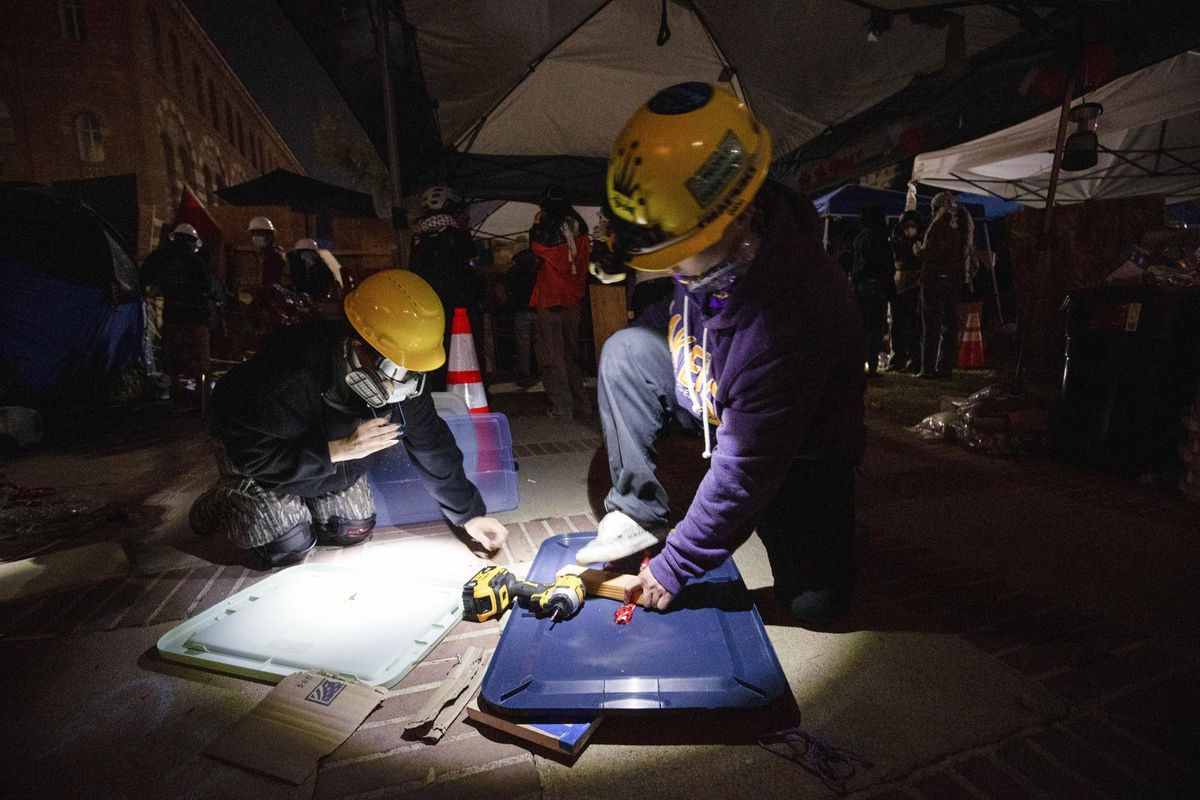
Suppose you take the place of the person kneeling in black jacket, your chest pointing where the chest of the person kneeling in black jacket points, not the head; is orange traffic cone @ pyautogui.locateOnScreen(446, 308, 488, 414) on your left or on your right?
on your left

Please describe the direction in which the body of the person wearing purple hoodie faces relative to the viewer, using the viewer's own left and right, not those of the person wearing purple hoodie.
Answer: facing the viewer and to the left of the viewer

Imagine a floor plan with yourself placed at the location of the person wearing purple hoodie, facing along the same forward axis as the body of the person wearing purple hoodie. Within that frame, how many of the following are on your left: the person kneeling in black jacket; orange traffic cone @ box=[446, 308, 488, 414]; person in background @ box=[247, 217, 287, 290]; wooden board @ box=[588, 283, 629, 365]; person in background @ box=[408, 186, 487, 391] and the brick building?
0

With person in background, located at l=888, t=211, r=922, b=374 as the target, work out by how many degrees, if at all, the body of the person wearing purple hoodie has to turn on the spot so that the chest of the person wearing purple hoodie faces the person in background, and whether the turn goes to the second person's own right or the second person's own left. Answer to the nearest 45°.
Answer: approximately 135° to the second person's own right

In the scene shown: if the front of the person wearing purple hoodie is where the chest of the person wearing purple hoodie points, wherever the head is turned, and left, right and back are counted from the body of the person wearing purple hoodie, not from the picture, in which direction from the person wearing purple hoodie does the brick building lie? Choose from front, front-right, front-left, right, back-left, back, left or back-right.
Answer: right

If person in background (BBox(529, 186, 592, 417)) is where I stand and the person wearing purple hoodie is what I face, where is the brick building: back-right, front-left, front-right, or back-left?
back-right

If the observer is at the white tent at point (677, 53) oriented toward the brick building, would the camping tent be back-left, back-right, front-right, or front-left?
front-left

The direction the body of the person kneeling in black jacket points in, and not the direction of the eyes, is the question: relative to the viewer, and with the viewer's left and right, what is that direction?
facing the viewer and to the right of the viewer

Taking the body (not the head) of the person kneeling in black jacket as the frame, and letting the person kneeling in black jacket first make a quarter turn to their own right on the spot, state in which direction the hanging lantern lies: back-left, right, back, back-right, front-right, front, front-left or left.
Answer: back-left

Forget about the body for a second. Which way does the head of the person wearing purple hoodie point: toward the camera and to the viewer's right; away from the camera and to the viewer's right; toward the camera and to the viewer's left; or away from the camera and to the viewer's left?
toward the camera and to the viewer's left

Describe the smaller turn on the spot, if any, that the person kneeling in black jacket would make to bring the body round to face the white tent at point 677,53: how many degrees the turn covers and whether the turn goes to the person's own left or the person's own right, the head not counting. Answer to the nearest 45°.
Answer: approximately 90° to the person's own left

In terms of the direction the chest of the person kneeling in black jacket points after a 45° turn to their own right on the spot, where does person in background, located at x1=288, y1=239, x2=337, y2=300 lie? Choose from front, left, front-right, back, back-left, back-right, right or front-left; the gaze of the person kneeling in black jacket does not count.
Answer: back

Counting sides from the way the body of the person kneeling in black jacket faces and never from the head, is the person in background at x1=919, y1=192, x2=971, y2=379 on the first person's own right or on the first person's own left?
on the first person's own left

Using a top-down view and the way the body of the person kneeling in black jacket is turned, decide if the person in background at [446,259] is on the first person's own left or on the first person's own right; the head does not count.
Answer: on the first person's own left

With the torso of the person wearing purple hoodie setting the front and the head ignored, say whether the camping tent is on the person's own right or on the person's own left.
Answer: on the person's own right

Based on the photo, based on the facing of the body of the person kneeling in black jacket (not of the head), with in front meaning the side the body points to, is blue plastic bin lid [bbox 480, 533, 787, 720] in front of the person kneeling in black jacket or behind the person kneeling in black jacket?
in front

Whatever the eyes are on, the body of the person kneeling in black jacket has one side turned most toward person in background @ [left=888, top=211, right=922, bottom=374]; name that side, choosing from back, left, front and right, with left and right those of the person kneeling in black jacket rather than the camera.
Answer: left

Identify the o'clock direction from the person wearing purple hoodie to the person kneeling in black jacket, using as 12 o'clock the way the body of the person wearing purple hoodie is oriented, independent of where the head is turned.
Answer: The person kneeling in black jacket is roughly at 2 o'clock from the person wearing purple hoodie.

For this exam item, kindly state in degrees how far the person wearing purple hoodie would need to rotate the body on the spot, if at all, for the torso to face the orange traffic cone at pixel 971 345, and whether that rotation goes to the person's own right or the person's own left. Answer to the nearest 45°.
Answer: approximately 180°

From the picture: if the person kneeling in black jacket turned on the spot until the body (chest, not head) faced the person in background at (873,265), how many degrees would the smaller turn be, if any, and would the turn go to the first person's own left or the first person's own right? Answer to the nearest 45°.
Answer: approximately 45° to the first person's own left

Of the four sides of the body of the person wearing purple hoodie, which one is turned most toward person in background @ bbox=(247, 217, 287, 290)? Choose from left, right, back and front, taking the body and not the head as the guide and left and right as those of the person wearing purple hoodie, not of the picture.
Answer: right

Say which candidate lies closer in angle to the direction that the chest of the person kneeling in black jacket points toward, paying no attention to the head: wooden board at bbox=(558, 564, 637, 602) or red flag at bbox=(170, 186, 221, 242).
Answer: the wooden board

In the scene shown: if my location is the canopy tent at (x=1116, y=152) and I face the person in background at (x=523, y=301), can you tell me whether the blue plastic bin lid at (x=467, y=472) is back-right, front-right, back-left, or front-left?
front-left

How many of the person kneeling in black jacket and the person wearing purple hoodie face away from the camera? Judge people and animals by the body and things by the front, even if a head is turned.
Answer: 0
